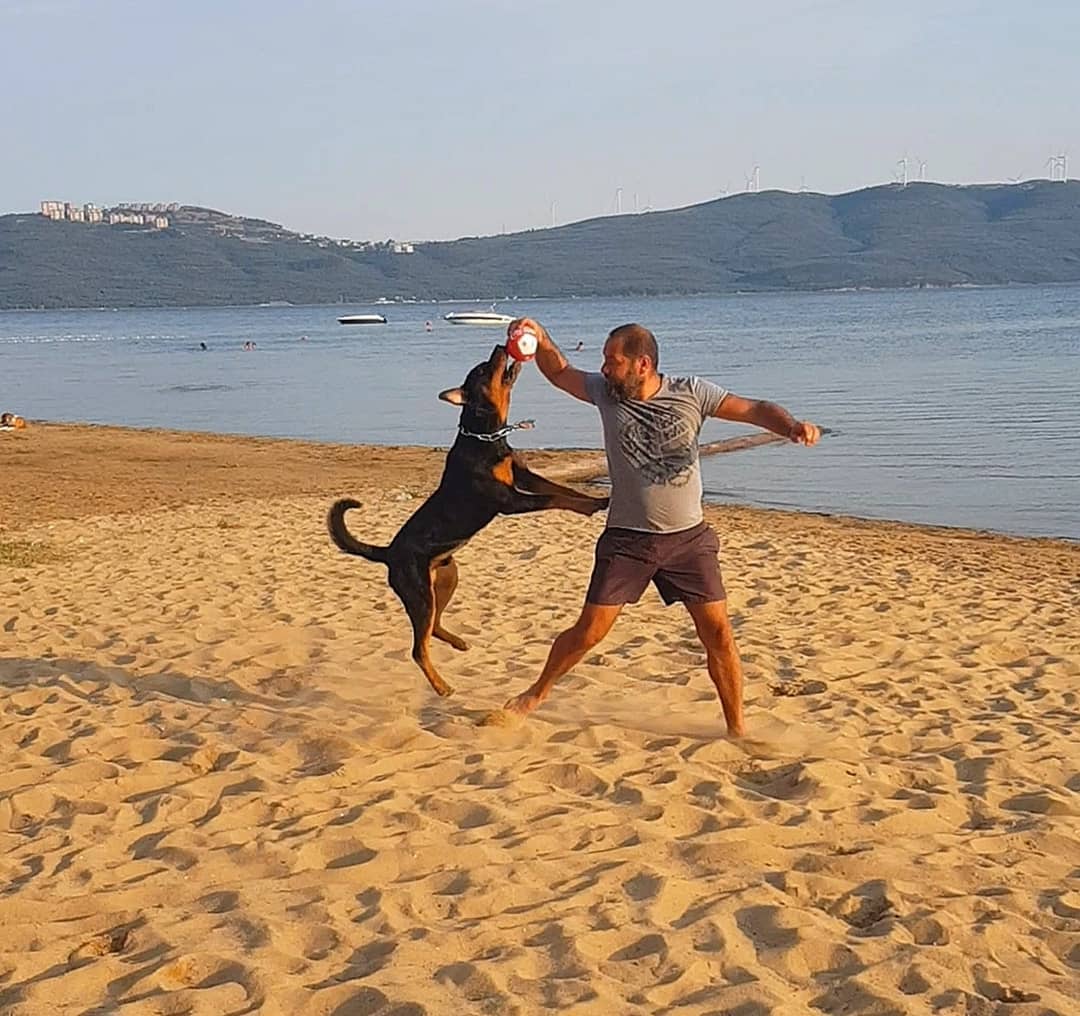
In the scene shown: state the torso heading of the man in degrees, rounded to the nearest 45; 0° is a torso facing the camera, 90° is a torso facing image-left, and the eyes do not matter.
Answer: approximately 0°

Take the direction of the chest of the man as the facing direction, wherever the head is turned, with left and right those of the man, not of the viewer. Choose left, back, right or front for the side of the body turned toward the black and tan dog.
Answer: right
